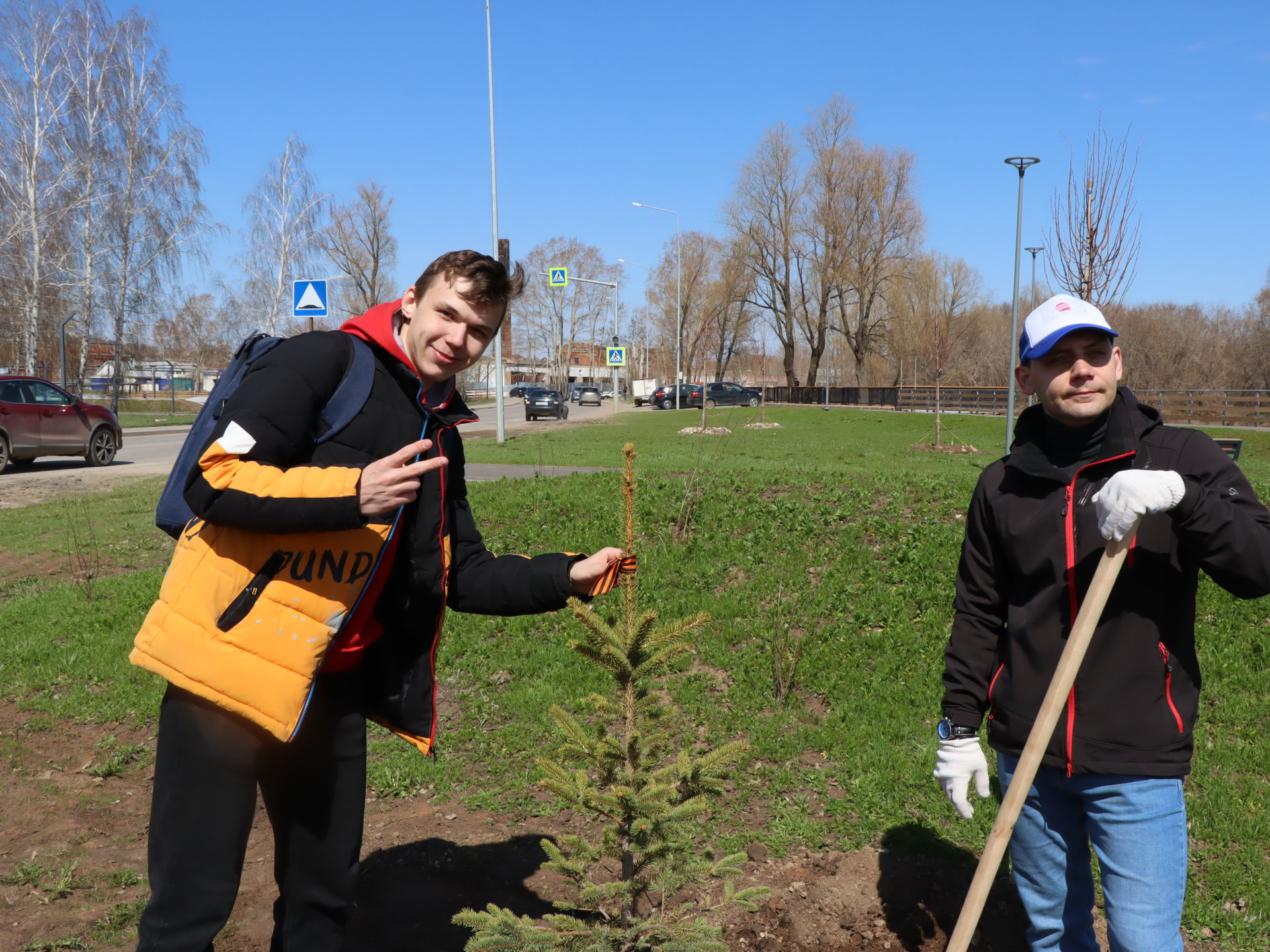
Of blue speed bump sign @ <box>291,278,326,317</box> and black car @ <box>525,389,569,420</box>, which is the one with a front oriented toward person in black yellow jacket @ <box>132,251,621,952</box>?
the blue speed bump sign

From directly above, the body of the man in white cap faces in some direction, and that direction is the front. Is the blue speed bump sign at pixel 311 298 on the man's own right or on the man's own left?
on the man's own right

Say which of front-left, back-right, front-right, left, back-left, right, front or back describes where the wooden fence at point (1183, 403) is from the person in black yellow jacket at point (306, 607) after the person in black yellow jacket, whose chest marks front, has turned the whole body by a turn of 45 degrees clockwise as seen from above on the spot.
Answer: back-left

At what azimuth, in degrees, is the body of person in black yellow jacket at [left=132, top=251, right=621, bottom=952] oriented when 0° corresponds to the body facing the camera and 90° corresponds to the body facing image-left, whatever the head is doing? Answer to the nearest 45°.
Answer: approximately 315°

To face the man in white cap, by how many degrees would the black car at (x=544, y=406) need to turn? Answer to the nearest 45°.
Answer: approximately 180°

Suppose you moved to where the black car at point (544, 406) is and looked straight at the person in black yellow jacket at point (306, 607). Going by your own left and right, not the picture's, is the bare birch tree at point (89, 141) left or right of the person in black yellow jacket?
right

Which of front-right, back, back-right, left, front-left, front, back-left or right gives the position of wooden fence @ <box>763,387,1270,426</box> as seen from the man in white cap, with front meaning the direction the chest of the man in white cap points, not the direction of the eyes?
back

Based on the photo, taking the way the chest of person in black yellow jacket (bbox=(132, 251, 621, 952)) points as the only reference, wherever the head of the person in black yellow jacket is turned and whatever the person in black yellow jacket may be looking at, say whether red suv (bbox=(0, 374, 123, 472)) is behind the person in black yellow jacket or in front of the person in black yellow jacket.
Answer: behind
